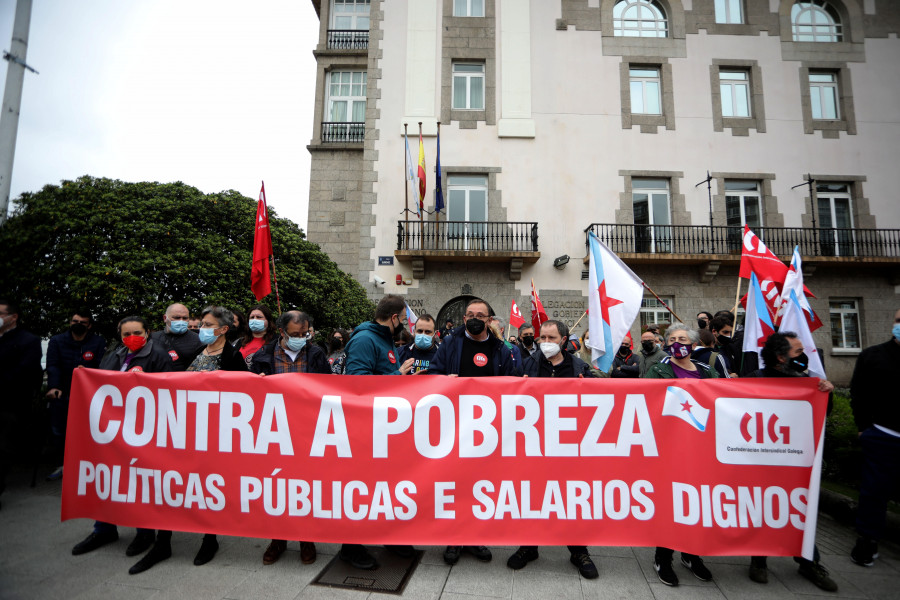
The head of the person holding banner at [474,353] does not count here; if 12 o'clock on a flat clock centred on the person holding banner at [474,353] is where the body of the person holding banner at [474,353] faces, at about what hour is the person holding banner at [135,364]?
the person holding banner at [135,364] is roughly at 3 o'clock from the person holding banner at [474,353].

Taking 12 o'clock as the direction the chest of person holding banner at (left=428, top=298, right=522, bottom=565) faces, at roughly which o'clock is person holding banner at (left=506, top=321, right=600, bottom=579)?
person holding banner at (left=506, top=321, right=600, bottom=579) is roughly at 9 o'clock from person holding banner at (left=428, top=298, right=522, bottom=565).

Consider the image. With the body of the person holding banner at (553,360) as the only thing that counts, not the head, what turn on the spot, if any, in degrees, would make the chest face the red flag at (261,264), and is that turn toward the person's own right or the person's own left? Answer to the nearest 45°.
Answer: approximately 90° to the person's own right

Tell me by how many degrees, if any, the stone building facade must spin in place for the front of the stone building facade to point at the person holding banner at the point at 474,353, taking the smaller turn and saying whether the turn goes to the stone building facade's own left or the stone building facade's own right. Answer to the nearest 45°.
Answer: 0° — it already faces them

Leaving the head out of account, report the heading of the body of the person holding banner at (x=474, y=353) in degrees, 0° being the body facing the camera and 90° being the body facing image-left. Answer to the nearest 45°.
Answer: approximately 0°

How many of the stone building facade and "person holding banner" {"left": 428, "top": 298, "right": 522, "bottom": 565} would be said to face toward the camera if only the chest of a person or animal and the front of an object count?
2

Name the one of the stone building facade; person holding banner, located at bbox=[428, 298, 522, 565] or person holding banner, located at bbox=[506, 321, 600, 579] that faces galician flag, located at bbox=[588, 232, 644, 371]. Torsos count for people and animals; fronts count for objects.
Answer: the stone building facade

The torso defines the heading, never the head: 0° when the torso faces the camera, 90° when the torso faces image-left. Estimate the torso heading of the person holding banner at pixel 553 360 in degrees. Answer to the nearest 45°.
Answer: approximately 0°

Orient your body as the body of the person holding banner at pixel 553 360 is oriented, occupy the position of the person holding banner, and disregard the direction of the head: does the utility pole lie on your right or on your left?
on your right

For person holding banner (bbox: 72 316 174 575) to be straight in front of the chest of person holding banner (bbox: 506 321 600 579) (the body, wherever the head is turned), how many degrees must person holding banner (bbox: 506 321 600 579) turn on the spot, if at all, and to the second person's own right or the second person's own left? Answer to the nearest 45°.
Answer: approximately 90° to the second person's own right

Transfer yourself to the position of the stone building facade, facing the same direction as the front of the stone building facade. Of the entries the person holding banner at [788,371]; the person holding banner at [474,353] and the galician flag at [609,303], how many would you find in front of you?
3
